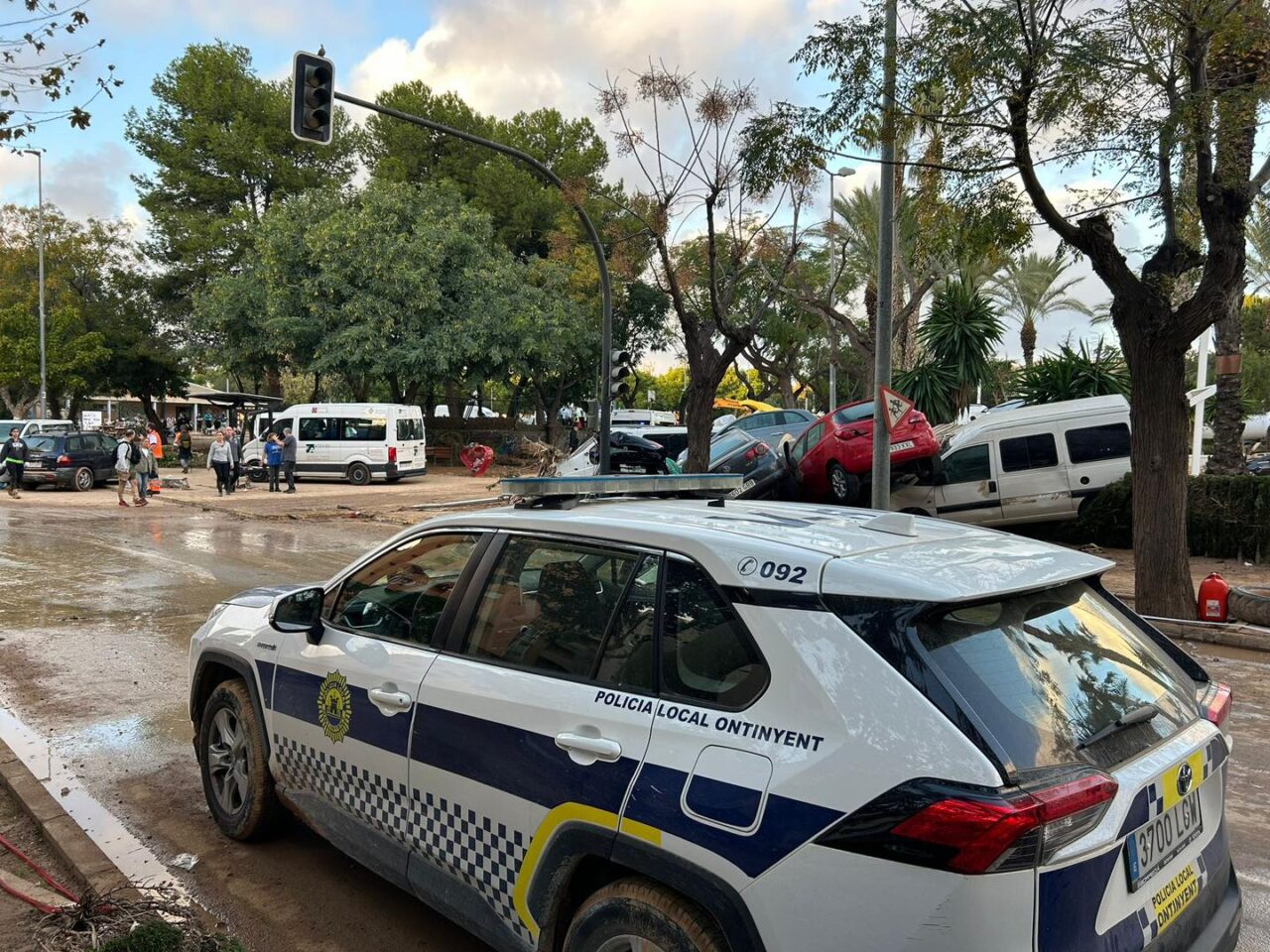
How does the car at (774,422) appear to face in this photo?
to the viewer's left

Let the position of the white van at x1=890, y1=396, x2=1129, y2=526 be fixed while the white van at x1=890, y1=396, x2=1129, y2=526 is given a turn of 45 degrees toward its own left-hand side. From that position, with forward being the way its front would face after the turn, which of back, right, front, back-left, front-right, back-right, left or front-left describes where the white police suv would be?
front-left

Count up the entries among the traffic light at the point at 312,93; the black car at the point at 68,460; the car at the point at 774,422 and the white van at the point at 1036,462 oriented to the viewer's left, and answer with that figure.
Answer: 2

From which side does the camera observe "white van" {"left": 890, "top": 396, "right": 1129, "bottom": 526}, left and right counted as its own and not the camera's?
left

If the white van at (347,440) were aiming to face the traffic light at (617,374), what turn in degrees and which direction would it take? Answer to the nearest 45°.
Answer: approximately 135° to its left

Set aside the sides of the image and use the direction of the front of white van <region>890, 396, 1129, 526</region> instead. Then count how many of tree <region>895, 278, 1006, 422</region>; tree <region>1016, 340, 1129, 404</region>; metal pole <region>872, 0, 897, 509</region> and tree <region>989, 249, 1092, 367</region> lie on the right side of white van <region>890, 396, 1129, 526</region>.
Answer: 3

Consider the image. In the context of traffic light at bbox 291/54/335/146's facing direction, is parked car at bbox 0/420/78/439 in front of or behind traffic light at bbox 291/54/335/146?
behind

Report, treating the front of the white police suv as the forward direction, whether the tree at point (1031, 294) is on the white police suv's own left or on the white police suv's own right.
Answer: on the white police suv's own right

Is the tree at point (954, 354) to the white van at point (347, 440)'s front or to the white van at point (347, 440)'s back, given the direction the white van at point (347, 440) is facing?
to the back

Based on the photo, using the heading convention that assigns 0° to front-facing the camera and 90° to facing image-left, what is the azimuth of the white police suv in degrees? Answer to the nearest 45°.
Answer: approximately 135°

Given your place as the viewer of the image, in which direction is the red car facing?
facing away from the viewer and to the left of the viewer
